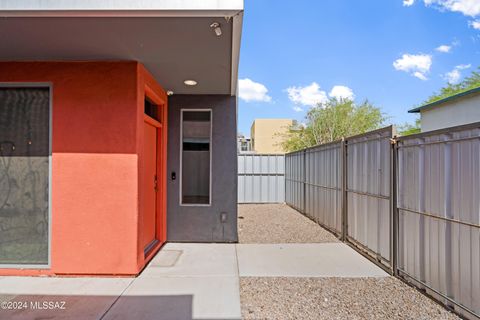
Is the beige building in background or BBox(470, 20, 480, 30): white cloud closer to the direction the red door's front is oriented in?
the white cloud

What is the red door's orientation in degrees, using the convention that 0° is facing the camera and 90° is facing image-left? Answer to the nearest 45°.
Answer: approximately 270°

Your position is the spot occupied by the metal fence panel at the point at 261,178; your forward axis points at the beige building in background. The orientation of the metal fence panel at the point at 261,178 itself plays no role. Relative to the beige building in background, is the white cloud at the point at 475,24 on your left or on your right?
right

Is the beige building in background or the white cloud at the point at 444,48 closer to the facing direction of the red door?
the white cloud

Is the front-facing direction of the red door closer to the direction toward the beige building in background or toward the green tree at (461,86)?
the green tree

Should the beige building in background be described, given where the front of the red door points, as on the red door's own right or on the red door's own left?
on the red door's own left

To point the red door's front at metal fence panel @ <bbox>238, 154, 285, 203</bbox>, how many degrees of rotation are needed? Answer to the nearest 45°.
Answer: approximately 45° to its left

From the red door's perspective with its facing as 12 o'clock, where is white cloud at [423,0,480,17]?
The white cloud is roughly at 11 o'clock from the red door.

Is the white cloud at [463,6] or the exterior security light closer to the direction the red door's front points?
the white cloud
